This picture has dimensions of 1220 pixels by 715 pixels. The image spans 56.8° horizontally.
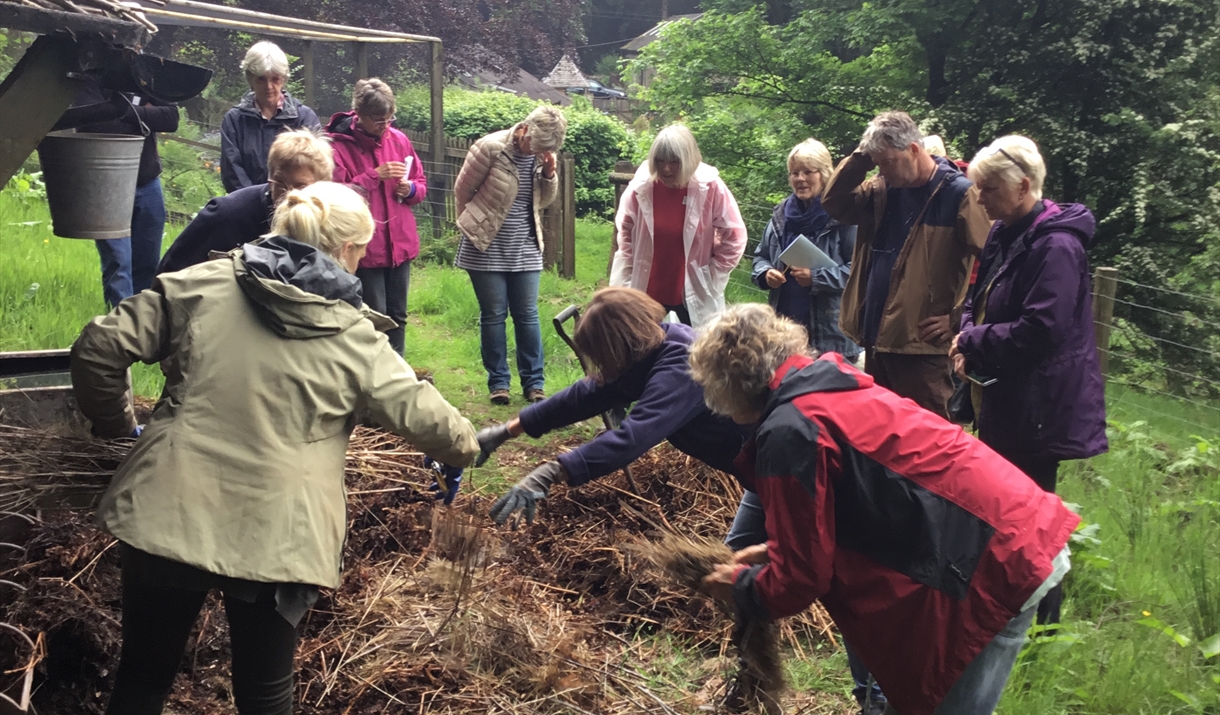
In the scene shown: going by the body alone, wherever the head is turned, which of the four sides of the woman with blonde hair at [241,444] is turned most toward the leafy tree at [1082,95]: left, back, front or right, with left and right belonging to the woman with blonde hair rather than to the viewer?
front

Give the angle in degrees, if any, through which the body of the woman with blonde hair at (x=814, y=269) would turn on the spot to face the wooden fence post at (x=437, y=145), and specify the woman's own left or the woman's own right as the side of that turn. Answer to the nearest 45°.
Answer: approximately 90° to the woman's own right

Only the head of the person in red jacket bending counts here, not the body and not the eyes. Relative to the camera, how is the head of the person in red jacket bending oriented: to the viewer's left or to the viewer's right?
to the viewer's left

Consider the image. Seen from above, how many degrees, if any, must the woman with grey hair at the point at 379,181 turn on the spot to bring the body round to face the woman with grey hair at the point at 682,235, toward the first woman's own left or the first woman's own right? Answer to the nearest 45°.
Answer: approximately 45° to the first woman's own left

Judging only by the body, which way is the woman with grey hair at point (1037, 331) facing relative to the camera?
to the viewer's left

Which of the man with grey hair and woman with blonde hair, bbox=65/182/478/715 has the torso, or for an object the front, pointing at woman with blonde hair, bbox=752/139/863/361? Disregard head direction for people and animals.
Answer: woman with blonde hair, bbox=65/182/478/715

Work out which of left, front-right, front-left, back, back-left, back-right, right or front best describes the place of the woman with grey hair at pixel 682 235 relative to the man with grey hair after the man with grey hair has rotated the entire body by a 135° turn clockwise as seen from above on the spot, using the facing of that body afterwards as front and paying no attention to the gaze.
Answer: front-left

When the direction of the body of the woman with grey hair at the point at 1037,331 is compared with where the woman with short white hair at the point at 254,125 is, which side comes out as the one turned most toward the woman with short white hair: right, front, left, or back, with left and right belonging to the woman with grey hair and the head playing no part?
front

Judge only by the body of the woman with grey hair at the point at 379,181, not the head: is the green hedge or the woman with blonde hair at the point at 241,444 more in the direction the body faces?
the woman with blonde hair

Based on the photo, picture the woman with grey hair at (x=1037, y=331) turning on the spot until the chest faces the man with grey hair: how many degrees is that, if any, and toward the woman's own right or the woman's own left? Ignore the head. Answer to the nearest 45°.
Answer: approximately 45° to the woman's own right

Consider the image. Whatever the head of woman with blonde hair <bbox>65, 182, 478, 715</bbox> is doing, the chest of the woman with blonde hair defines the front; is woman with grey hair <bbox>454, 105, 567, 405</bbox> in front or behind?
in front

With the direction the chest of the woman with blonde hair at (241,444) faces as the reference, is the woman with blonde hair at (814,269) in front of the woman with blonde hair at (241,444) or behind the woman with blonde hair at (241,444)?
in front

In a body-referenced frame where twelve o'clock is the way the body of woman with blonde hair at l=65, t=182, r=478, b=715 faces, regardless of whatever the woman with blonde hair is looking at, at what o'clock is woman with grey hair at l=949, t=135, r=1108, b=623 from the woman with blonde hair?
The woman with grey hair is roughly at 1 o'clock from the woman with blonde hair.
